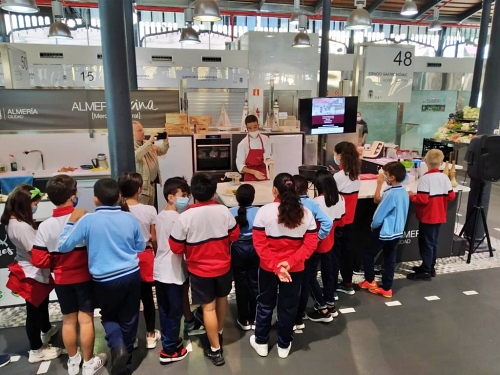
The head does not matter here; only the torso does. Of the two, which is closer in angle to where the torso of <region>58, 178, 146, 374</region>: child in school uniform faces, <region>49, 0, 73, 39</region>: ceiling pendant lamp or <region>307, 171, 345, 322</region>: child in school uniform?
the ceiling pendant lamp

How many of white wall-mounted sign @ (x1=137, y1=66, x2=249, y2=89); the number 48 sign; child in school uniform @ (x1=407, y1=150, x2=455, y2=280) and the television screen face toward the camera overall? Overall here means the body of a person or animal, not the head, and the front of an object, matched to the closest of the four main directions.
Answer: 3

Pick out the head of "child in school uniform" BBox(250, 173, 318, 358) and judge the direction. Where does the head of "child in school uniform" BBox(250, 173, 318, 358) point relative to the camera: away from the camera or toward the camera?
away from the camera

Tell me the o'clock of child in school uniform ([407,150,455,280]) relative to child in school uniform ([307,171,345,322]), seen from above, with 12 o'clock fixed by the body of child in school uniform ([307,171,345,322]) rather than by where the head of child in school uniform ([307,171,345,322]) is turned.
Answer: child in school uniform ([407,150,455,280]) is roughly at 3 o'clock from child in school uniform ([307,171,345,322]).

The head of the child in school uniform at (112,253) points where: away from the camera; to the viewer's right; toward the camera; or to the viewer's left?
away from the camera

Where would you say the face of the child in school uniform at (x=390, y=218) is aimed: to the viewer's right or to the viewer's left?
to the viewer's left

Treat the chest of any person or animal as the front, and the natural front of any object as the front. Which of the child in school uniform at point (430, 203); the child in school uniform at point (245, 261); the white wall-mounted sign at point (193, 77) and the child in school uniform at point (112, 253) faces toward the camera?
the white wall-mounted sign

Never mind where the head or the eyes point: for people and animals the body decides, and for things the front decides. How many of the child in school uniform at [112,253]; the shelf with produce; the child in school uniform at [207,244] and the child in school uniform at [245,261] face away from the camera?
3

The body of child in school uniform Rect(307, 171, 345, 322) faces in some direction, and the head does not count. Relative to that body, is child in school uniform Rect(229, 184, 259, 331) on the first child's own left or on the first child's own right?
on the first child's own left
